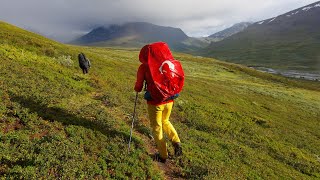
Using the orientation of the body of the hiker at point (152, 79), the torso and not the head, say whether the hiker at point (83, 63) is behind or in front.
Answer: in front

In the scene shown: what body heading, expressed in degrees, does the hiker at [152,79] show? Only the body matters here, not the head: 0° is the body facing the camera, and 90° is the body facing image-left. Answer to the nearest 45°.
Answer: approximately 135°
